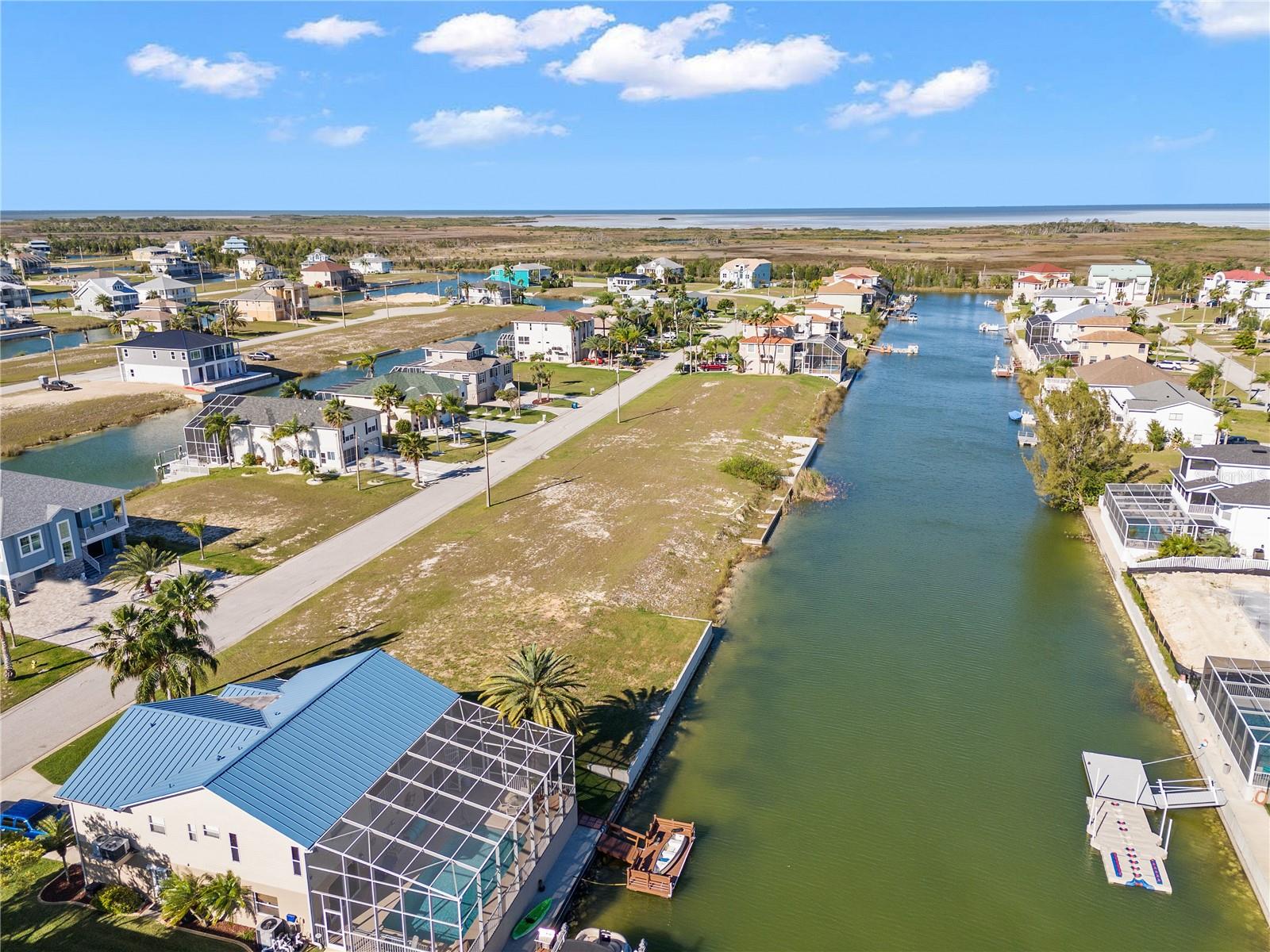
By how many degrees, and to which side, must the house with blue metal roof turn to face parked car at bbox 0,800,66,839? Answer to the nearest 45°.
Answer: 0° — it already faces it

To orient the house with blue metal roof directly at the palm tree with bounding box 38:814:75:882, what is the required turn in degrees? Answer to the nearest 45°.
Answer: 0° — it already faces it

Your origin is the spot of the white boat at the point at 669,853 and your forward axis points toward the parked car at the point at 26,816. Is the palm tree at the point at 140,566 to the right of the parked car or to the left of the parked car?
right

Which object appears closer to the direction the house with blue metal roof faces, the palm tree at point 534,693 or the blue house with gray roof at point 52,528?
the blue house with gray roof

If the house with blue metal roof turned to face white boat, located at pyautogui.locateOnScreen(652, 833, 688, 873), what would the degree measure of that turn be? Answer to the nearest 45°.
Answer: approximately 135° to its right

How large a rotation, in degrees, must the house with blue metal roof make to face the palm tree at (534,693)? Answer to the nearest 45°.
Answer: approximately 90° to its right

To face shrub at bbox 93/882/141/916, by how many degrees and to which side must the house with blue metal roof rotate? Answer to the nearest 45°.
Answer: approximately 45° to its left

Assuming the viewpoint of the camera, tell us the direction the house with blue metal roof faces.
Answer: facing away from the viewer and to the left of the viewer

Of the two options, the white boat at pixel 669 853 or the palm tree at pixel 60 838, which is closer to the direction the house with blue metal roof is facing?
the palm tree

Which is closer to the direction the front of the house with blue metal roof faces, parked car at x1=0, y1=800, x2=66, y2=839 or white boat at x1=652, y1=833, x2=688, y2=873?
the parked car

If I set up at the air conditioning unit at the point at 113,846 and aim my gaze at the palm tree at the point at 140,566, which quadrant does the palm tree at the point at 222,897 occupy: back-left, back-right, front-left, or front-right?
back-right
